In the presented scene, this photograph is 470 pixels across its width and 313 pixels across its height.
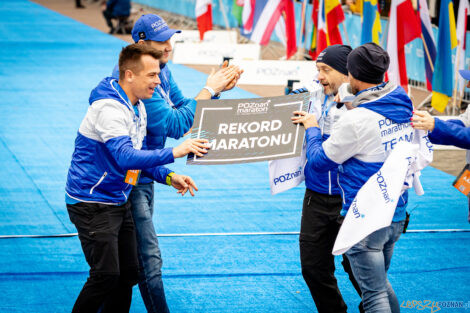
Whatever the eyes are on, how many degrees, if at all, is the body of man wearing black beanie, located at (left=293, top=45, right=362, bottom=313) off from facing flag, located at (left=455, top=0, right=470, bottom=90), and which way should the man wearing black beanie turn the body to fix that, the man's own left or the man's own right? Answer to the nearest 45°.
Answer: approximately 135° to the man's own right

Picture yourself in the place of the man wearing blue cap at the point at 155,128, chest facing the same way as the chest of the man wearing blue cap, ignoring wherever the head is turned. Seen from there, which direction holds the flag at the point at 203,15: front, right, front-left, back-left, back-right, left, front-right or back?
left

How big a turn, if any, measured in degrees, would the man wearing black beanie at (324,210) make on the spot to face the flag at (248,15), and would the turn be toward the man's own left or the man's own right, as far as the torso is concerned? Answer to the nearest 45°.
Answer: approximately 135° to the man's own right

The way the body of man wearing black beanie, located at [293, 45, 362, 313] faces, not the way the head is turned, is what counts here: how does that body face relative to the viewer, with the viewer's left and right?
facing the viewer and to the left of the viewer

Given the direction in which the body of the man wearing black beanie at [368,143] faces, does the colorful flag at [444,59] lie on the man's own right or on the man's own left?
on the man's own right

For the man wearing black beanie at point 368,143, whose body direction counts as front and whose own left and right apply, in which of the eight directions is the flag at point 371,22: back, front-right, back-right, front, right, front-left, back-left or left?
front-right

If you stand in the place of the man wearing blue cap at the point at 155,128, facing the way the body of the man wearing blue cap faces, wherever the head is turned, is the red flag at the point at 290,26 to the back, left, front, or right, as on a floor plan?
left

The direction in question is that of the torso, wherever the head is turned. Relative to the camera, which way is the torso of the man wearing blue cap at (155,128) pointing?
to the viewer's right

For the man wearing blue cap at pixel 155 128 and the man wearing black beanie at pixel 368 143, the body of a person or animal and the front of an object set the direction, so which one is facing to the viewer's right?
the man wearing blue cap

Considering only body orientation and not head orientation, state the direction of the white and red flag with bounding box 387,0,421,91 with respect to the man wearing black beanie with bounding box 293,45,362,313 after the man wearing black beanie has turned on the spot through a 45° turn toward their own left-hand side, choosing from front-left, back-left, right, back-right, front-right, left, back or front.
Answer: back

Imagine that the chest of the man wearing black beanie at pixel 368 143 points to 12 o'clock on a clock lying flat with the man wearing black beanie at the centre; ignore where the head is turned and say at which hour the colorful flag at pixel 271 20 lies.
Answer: The colorful flag is roughly at 1 o'clock from the man wearing black beanie.

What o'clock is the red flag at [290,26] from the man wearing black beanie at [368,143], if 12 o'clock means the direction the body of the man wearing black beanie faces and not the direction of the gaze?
The red flag is roughly at 1 o'clock from the man wearing black beanie.

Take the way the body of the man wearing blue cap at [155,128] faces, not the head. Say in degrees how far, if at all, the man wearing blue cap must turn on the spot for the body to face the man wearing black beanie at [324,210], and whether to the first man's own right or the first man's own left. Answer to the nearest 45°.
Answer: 0° — they already face them

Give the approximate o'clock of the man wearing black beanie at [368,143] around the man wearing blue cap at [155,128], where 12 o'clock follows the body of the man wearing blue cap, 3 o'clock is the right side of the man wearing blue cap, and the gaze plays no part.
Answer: The man wearing black beanie is roughly at 1 o'clock from the man wearing blue cap.

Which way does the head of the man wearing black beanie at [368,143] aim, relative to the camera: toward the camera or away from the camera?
away from the camera
